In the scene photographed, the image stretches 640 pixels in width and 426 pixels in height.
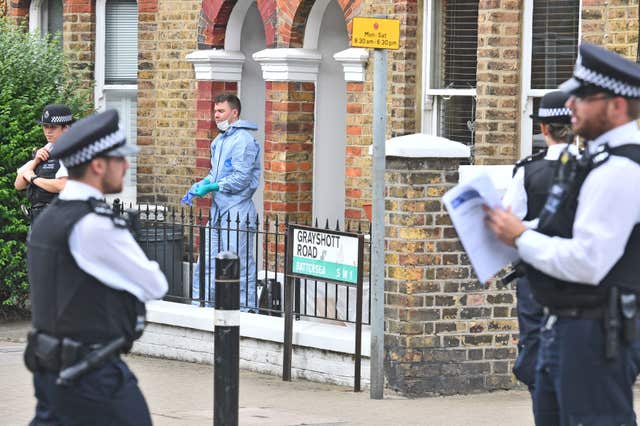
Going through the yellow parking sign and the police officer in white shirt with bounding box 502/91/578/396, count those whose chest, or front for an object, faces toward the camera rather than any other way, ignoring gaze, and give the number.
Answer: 1

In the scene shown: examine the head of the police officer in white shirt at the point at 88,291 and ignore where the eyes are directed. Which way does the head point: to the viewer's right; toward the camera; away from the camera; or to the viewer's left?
to the viewer's right

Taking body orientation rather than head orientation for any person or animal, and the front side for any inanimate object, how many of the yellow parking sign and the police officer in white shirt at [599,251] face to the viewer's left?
1

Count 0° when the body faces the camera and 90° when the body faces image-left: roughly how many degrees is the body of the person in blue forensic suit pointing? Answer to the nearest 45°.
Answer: approximately 45°

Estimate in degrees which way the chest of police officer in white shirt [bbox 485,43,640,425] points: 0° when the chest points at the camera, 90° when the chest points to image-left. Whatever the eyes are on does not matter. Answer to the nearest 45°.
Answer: approximately 90°

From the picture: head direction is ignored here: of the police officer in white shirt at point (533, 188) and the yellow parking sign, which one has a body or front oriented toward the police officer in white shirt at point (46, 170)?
the police officer in white shirt at point (533, 188)

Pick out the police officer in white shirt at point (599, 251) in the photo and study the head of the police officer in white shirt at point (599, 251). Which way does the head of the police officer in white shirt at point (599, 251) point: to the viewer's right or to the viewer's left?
to the viewer's left

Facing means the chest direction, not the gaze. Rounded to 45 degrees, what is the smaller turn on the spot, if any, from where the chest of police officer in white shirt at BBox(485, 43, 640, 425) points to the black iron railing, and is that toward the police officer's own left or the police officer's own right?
approximately 90° to the police officer's own right

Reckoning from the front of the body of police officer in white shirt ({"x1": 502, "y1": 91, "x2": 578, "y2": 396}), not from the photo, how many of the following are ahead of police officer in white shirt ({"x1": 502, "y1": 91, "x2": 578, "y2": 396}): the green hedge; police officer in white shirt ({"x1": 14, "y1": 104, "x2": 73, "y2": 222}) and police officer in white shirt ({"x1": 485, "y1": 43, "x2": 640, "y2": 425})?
2
